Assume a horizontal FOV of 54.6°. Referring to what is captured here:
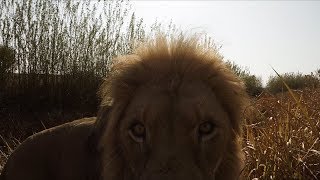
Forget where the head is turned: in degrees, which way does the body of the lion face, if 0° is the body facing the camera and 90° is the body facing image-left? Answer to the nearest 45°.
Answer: approximately 315°
